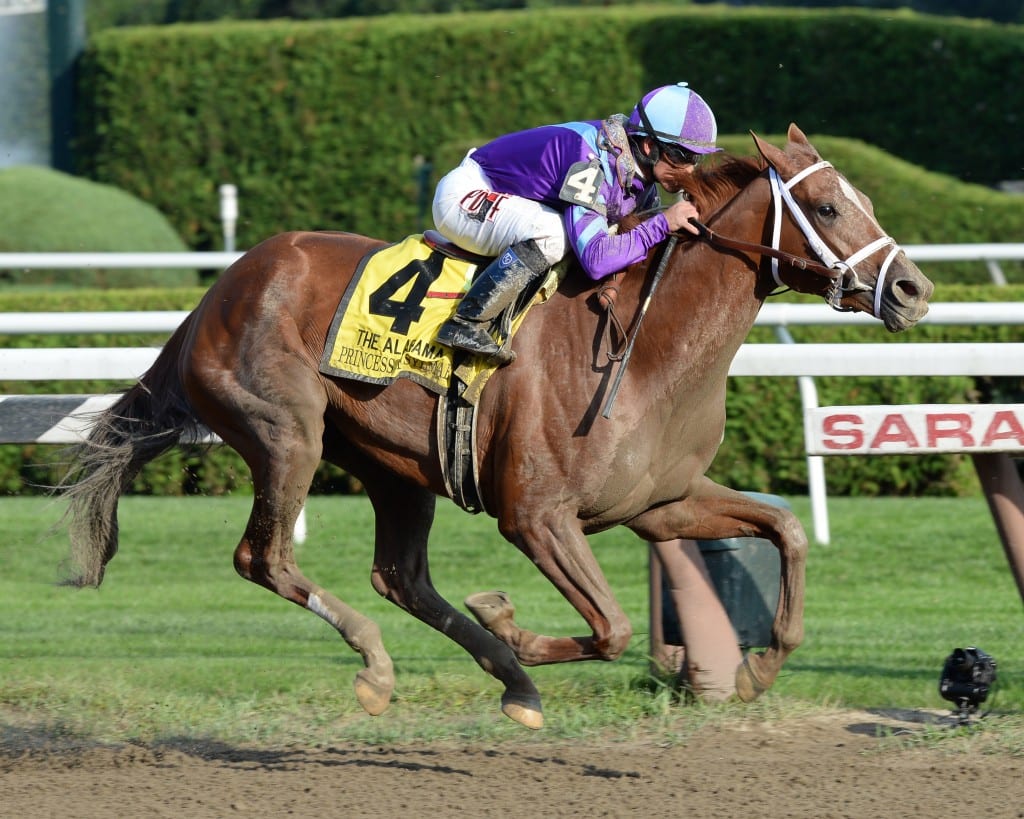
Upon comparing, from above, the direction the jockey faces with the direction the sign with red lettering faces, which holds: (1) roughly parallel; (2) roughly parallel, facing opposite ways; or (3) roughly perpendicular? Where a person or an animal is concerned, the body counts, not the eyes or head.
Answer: roughly perpendicular

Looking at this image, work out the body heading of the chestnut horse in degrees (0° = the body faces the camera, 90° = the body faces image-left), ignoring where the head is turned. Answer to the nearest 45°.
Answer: approximately 270°

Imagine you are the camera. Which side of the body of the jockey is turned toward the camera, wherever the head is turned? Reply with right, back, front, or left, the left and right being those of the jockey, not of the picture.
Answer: right

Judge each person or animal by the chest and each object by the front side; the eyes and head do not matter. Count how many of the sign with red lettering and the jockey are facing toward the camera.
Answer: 1

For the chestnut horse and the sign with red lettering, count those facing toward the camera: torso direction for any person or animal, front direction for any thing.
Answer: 1

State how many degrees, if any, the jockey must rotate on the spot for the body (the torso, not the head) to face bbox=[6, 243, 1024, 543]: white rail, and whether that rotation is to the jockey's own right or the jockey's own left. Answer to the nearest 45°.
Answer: approximately 45° to the jockey's own left

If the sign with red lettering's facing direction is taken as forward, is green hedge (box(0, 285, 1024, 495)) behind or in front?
behind

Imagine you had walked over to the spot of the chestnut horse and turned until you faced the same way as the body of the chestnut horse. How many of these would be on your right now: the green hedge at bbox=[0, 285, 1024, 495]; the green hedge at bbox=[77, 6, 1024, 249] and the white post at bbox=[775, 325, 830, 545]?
0

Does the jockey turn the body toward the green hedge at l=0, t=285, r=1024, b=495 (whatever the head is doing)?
no

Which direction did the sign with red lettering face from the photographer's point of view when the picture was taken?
facing the viewer

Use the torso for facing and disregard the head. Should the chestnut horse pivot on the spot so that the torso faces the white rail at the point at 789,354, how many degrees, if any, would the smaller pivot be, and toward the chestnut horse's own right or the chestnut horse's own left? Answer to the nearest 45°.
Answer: approximately 45° to the chestnut horse's own left

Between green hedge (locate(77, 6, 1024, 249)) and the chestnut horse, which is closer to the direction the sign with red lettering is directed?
the chestnut horse

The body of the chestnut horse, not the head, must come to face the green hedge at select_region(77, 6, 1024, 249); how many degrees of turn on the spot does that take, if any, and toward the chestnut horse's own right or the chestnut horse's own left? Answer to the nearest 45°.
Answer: approximately 90° to the chestnut horse's own left

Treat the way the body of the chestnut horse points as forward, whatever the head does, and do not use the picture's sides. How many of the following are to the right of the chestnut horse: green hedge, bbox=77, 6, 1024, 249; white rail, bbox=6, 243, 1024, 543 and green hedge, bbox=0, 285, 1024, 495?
0

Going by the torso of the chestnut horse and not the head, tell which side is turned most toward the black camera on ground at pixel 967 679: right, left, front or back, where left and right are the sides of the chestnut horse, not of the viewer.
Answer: front

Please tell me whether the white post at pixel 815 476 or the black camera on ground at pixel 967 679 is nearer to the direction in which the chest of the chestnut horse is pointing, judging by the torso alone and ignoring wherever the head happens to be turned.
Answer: the black camera on ground
